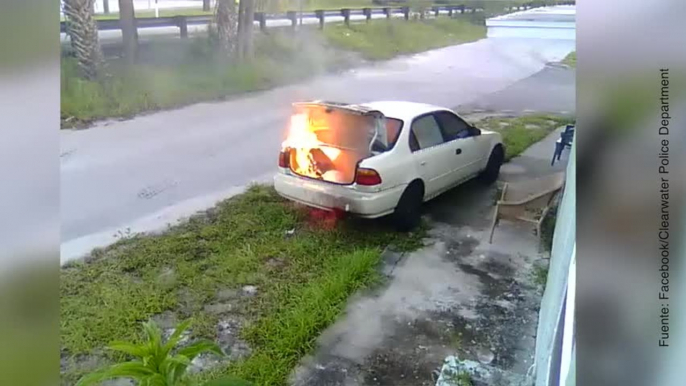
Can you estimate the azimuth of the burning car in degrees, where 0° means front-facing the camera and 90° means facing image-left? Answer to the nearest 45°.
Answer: approximately 225°
